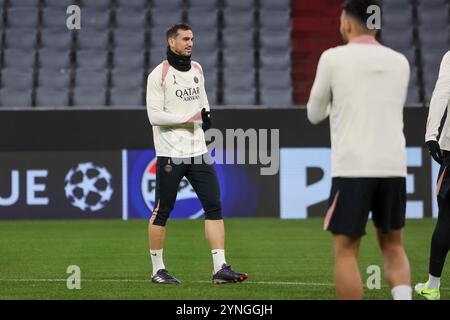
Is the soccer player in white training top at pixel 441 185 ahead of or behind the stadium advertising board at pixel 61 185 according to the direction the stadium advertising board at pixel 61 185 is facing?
ahead

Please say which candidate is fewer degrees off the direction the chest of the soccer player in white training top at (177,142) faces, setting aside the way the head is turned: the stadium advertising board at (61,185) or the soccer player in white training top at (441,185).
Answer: the soccer player in white training top

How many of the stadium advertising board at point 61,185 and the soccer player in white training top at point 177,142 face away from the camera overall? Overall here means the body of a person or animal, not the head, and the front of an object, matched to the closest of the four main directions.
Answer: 0

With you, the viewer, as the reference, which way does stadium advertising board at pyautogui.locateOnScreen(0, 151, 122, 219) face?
facing the viewer

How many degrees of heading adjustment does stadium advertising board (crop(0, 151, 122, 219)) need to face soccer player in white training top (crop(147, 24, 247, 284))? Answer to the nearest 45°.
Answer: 0° — it already faces them

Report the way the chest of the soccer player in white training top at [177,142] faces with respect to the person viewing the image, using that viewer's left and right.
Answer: facing the viewer and to the right of the viewer

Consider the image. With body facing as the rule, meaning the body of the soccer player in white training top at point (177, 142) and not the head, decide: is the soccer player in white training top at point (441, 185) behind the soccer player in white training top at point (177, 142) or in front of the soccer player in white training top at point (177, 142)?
in front

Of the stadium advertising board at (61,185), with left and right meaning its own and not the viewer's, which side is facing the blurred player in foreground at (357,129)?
front

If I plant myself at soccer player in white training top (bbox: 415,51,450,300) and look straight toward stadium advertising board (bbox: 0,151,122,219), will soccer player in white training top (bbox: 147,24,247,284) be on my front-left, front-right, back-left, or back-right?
front-left

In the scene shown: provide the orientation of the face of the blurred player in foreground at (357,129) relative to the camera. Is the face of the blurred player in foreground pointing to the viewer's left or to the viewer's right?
to the viewer's left

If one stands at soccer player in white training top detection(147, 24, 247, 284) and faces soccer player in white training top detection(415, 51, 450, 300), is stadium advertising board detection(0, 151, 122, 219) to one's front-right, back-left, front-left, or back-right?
back-left
